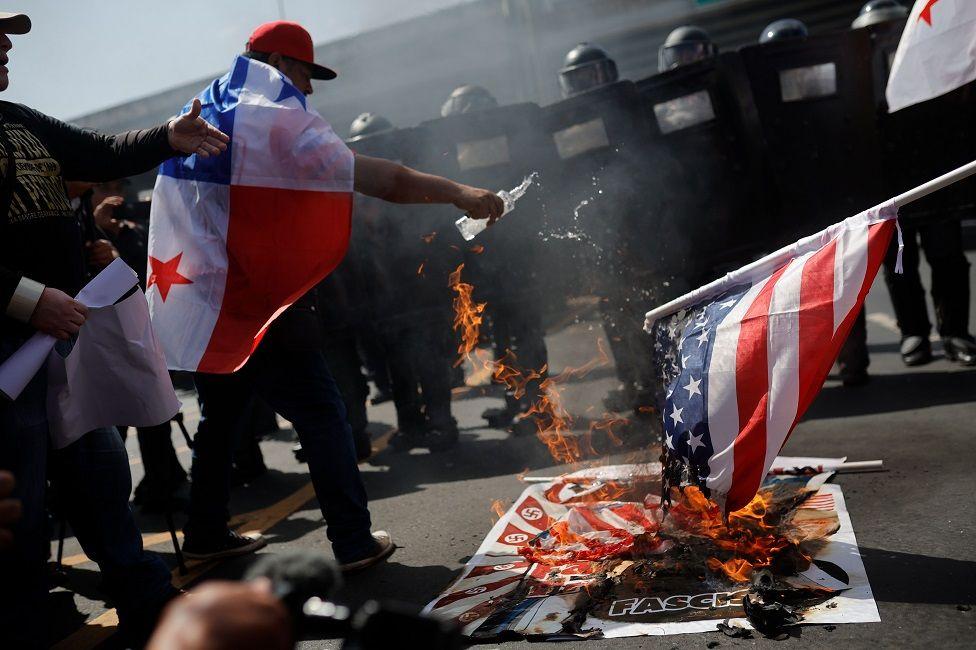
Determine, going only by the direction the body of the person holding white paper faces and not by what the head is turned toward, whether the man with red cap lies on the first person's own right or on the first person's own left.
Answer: on the first person's own left

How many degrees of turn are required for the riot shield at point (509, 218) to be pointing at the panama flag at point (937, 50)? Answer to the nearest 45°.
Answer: approximately 45° to its left

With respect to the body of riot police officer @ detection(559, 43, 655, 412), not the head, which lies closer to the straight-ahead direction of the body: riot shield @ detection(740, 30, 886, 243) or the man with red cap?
the man with red cap

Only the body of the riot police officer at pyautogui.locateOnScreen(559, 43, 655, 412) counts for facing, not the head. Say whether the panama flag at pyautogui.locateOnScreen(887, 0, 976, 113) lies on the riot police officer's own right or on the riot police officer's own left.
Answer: on the riot police officer's own left

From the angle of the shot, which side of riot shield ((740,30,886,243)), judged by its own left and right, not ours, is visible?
front

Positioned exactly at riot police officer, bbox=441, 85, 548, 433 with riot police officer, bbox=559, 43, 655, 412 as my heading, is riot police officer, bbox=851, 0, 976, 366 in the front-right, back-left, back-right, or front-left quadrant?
front-left

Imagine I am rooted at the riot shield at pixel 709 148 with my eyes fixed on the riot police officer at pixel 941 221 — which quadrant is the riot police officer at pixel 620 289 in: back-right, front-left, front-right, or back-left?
back-right

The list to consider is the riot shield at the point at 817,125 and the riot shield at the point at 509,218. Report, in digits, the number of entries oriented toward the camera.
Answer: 2

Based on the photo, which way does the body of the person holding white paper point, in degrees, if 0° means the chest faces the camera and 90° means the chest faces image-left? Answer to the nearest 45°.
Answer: approximately 315°

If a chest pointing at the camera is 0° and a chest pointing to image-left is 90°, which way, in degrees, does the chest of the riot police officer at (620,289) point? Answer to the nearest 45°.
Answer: approximately 45°

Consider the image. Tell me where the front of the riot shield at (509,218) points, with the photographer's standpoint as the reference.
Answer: facing the viewer

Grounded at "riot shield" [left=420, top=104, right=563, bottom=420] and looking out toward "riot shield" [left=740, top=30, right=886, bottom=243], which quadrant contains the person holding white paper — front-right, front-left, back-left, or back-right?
back-right

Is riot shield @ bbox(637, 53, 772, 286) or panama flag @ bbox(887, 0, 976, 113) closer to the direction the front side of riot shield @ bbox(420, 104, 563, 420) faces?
the panama flag

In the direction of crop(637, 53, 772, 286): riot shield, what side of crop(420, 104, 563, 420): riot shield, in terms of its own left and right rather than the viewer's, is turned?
left

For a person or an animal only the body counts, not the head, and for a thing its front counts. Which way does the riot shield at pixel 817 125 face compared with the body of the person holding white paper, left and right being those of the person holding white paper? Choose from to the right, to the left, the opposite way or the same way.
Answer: to the right

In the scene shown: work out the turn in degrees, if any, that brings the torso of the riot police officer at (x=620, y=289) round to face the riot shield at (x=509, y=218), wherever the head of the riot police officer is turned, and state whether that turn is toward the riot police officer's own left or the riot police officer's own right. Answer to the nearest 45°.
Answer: approximately 90° to the riot police officer's own right

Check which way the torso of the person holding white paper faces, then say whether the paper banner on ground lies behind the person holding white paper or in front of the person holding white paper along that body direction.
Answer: in front

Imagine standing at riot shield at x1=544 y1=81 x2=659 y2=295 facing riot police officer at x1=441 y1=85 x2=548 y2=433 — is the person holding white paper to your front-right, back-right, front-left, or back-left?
front-left
